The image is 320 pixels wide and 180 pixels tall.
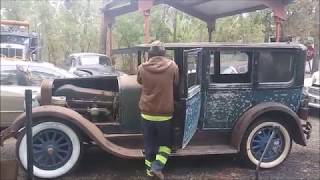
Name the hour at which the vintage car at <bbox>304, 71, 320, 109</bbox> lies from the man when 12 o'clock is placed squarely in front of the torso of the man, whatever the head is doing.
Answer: The vintage car is roughly at 1 o'clock from the man.

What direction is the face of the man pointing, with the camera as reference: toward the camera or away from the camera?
away from the camera

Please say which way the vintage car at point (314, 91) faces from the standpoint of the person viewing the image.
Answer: facing the viewer and to the left of the viewer

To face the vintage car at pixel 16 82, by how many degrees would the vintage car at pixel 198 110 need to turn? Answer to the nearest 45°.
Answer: approximately 45° to its right

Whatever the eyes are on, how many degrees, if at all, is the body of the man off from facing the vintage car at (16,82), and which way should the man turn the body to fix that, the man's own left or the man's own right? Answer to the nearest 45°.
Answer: approximately 45° to the man's own left

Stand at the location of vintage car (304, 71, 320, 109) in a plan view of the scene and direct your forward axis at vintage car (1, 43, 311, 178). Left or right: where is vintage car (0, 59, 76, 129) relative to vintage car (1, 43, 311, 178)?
right

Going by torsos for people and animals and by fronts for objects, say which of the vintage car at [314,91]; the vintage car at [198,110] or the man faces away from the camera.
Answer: the man

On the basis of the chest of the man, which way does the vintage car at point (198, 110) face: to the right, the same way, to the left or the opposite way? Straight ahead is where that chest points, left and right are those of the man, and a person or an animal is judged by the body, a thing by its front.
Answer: to the left

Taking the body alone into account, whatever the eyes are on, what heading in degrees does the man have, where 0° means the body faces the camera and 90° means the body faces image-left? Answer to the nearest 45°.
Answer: approximately 180°

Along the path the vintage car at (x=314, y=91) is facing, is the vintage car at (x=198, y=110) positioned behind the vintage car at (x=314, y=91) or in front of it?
in front

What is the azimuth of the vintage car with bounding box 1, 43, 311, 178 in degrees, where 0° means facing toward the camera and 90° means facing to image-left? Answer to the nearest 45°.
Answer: approximately 90°

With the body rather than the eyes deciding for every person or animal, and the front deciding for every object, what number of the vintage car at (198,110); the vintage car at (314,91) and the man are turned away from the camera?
1

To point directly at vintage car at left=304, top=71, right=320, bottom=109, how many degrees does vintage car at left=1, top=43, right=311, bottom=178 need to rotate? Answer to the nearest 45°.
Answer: approximately 135° to its right

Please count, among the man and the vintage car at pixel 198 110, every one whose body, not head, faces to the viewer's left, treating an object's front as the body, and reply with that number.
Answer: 1
